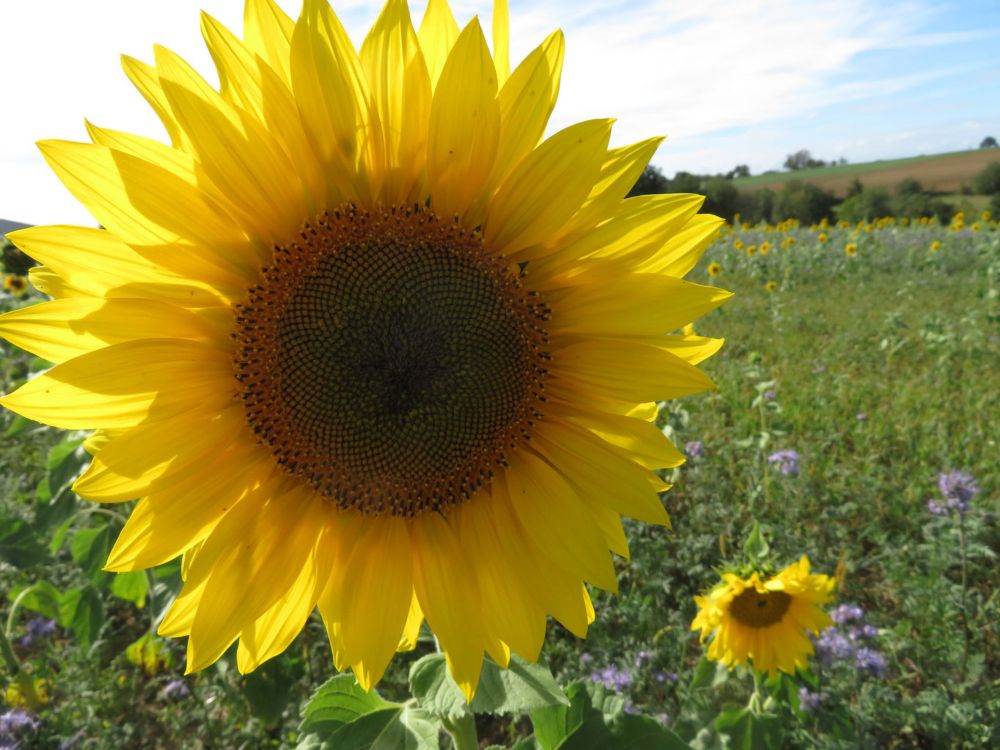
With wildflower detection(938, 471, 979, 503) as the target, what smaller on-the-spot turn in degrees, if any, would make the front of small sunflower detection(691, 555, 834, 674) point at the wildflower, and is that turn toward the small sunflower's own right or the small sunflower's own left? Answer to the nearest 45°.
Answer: approximately 135° to the small sunflower's own left

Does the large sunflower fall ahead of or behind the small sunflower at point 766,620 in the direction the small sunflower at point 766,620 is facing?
ahead

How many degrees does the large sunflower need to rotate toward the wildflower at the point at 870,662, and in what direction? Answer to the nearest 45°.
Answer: approximately 90° to its left

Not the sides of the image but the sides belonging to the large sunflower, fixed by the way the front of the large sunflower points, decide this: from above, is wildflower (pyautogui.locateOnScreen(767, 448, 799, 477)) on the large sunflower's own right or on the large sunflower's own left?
on the large sunflower's own left

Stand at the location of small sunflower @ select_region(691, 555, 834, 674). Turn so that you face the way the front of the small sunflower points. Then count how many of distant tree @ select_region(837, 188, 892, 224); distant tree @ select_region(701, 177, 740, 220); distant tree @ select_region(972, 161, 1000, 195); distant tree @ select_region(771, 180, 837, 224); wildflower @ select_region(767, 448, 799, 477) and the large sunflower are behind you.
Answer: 5

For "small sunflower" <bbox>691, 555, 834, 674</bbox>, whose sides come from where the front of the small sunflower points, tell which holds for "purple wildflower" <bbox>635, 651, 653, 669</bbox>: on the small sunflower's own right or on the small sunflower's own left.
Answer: on the small sunflower's own right

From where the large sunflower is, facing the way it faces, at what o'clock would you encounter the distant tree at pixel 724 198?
The distant tree is roughly at 7 o'clock from the large sunflower.

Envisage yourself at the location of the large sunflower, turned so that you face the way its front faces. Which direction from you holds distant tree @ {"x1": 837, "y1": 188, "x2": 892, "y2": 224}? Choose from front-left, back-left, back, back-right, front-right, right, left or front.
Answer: back-left

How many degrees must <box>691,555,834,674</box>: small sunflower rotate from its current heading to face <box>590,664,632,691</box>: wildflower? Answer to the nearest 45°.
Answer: approximately 45° to its right

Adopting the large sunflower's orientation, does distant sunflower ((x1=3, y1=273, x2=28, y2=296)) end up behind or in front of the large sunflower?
behind

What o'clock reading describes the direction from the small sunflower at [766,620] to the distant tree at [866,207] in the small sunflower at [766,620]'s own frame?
The distant tree is roughly at 6 o'clock from the small sunflower.

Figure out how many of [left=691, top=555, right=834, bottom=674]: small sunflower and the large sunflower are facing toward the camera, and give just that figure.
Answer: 2

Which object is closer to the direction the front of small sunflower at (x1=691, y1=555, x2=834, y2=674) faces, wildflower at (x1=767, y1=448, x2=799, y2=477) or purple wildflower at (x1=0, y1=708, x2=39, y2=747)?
the purple wildflower

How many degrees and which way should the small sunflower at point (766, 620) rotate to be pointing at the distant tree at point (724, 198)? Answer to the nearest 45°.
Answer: approximately 180°

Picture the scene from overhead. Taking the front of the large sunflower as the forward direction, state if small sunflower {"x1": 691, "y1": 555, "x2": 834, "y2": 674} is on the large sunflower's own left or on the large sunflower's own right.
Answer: on the large sunflower's own left

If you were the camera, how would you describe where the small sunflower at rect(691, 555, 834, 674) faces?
facing the viewer
